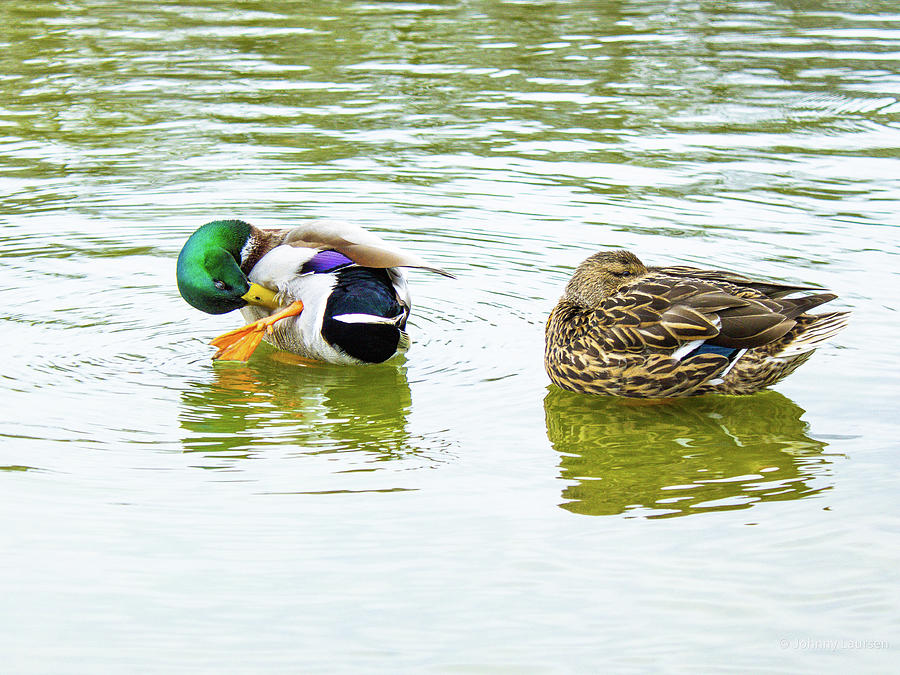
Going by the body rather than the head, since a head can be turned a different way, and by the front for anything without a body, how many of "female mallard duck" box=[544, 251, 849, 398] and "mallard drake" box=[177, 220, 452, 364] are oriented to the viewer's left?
2

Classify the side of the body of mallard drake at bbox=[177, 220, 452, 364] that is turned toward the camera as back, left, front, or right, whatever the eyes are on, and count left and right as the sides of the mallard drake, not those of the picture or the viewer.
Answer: left

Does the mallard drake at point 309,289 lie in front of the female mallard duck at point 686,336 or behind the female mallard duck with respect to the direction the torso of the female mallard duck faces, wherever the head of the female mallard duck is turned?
in front

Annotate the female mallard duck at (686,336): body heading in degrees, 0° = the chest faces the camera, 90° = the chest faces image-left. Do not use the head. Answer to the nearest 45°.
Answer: approximately 90°
